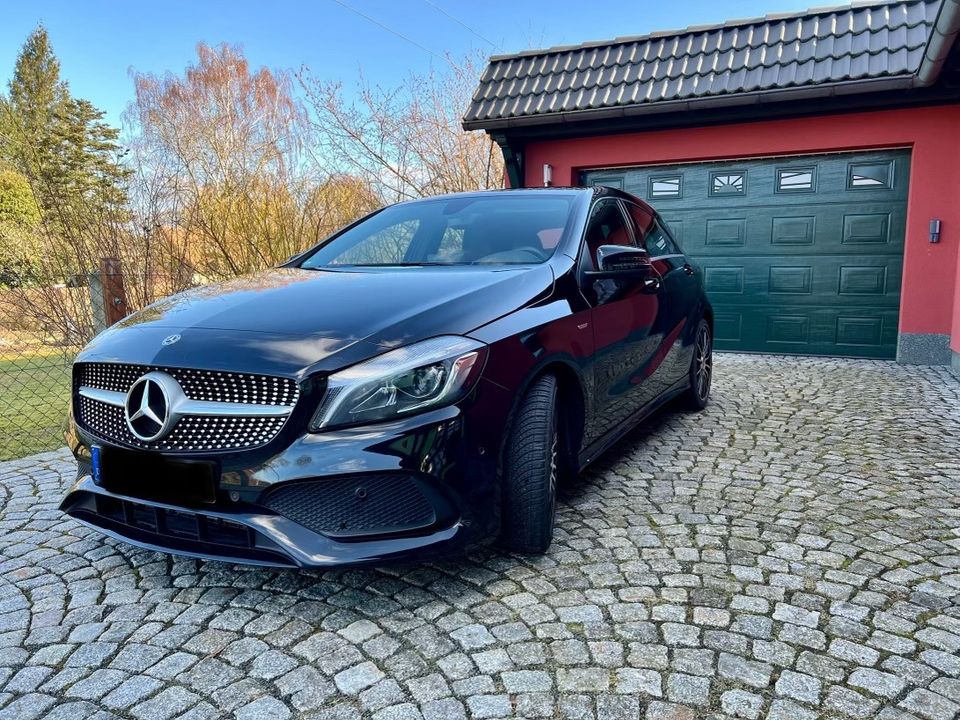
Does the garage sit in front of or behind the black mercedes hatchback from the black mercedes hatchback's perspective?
behind

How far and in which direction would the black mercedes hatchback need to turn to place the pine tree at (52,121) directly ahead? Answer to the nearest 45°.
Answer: approximately 90° to its right

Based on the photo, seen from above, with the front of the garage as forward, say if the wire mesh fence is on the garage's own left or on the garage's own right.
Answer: on the garage's own right

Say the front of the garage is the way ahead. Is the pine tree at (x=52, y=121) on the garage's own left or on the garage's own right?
on the garage's own right

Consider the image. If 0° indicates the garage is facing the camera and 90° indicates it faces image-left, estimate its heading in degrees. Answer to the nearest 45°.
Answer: approximately 0°

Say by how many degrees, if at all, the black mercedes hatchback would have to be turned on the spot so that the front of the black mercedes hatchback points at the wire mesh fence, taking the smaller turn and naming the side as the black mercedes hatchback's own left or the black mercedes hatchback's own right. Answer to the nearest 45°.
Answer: approximately 90° to the black mercedes hatchback's own right

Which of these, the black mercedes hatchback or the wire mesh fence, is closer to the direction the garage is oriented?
the black mercedes hatchback

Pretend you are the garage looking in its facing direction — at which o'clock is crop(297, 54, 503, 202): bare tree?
The bare tree is roughly at 4 o'clock from the garage.
